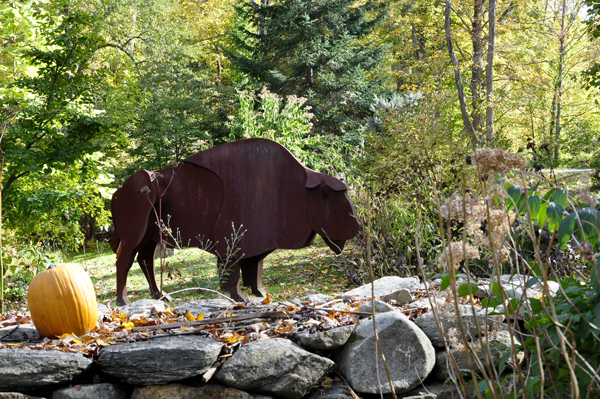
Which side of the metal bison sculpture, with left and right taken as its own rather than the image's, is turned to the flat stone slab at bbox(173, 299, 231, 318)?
right

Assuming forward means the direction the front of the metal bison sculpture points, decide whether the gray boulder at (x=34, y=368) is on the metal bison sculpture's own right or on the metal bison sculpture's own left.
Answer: on the metal bison sculpture's own right

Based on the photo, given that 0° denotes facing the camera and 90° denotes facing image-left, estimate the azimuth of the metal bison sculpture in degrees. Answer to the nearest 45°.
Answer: approximately 270°

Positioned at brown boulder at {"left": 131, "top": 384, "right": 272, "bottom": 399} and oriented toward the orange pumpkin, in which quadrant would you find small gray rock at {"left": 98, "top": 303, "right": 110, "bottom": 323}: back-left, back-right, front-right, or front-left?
front-right

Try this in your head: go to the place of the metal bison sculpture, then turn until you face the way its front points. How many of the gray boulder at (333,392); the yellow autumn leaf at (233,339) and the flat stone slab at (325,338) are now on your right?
3

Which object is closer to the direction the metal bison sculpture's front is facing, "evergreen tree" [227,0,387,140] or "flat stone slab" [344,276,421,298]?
the flat stone slab

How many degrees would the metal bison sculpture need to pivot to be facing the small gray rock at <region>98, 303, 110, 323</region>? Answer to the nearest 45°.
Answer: approximately 135° to its right

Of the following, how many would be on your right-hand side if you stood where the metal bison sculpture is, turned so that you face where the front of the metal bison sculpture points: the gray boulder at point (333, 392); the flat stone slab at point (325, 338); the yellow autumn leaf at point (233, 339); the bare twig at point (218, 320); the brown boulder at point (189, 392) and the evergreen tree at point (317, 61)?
5

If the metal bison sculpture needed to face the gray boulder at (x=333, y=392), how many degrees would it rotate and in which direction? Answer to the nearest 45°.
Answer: approximately 90° to its right

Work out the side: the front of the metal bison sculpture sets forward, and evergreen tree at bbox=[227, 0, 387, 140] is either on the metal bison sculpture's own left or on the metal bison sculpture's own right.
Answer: on the metal bison sculpture's own left

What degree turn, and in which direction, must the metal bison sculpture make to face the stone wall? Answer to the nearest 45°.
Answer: approximately 90° to its right

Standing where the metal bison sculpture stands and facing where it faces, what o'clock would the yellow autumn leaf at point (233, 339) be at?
The yellow autumn leaf is roughly at 3 o'clock from the metal bison sculpture.

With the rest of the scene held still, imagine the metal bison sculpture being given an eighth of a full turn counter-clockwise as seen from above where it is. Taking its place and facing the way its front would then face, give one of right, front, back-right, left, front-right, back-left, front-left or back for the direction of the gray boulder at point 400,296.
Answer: right

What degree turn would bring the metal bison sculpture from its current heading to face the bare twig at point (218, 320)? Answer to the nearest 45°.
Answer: approximately 90° to its right
